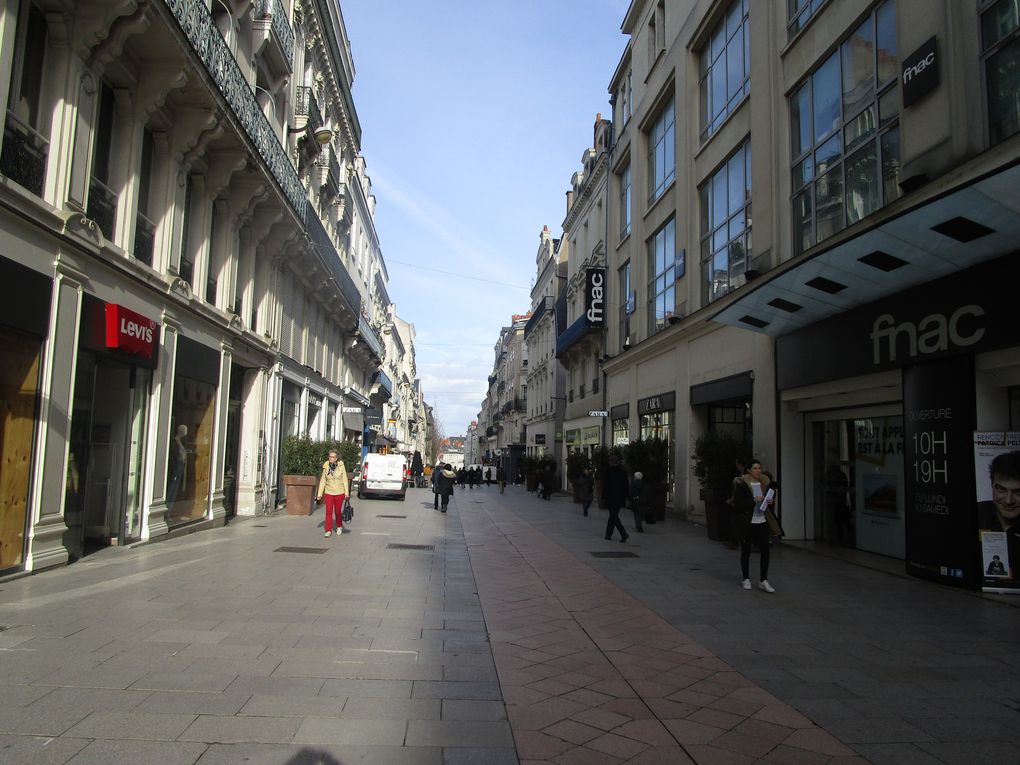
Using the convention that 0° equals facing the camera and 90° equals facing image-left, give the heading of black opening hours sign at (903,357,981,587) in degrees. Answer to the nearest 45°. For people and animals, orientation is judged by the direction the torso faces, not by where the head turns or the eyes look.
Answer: approximately 45°

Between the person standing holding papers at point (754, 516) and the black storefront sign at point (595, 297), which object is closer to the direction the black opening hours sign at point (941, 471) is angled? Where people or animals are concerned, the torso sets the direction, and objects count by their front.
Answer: the person standing holding papers

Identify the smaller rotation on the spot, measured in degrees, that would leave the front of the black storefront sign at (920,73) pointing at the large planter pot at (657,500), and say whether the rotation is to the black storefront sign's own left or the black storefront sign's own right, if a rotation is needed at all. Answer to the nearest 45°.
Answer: approximately 90° to the black storefront sign's own right

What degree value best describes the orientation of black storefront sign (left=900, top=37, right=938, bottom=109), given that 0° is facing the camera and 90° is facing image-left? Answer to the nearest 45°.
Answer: approximately 45°

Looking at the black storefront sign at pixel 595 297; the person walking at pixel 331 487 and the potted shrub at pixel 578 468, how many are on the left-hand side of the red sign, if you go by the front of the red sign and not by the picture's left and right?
3

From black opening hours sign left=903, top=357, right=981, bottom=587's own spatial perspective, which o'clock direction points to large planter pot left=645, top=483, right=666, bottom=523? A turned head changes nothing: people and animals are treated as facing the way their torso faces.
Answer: The large planter pot is roughly at 3 o'clock from the black opening hours sign.

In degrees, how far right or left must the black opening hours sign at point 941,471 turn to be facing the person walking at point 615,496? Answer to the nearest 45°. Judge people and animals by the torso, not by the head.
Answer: approximately 90° to its right

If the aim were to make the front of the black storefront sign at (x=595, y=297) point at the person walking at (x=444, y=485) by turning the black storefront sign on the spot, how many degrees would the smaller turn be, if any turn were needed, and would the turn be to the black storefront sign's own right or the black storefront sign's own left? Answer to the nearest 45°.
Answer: approximately 45° to the black storefront sign's own right

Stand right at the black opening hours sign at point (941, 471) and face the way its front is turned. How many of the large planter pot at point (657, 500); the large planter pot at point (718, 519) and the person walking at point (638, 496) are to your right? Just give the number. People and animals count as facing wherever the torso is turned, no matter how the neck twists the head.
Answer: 3

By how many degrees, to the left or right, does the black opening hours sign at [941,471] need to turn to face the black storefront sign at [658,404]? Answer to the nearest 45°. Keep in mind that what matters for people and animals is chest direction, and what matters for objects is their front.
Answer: approximately 90° to its right
